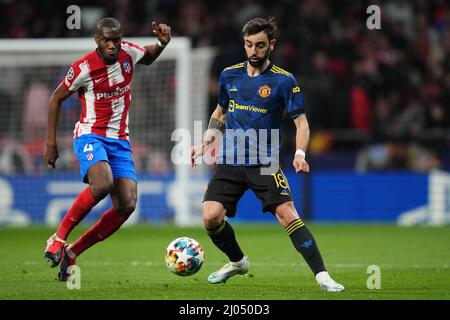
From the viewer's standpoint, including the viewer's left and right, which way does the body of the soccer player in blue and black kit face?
facing the viewer

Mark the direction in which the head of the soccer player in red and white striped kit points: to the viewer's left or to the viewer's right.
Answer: to the viewer's right

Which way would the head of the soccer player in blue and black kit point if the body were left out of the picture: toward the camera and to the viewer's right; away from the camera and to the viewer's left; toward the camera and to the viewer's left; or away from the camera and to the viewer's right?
toward the camera and to the viewer's left

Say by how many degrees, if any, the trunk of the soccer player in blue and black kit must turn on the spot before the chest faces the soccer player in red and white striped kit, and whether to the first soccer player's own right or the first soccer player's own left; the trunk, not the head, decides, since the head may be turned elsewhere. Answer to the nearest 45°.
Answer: approximately 90° to the first soccer player's own right
